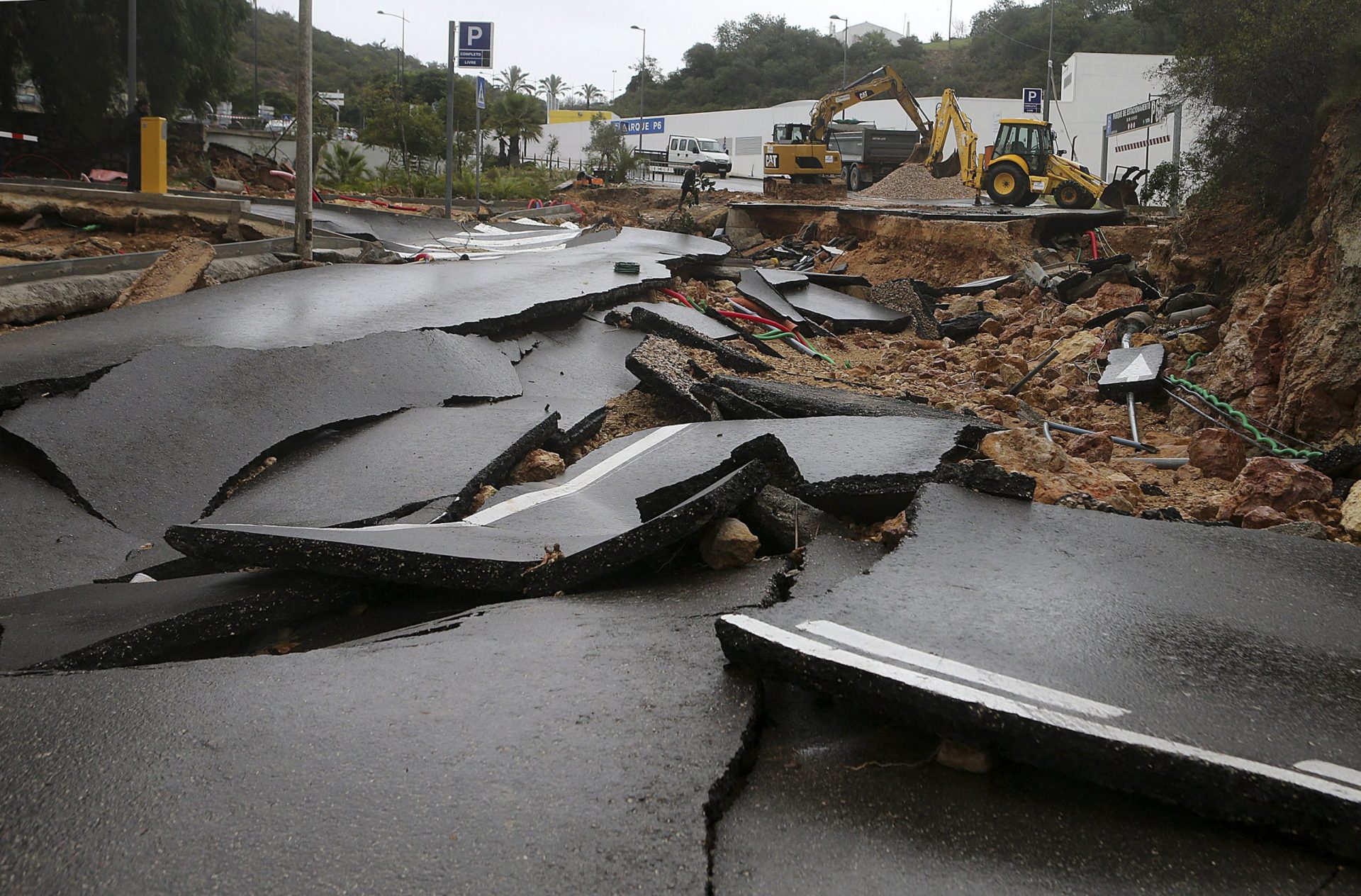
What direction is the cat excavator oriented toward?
to the viewer's right

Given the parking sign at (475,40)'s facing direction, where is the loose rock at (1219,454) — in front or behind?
in front

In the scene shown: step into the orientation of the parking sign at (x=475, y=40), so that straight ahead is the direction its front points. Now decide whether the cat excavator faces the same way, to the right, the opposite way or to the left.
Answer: to the left

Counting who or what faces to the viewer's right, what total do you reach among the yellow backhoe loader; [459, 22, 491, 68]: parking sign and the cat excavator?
2

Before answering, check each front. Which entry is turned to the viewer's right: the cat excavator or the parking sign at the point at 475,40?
the cat excavator

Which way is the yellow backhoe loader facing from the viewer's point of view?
to the viewer's right

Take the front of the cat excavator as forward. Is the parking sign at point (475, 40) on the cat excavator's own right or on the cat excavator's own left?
on the cat excavator's own right

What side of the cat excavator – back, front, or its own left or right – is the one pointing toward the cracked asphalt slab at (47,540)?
right

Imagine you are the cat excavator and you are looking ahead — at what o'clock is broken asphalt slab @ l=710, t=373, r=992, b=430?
The broken asphalt slab is roughly at 3 o'clock from the cat excavator.

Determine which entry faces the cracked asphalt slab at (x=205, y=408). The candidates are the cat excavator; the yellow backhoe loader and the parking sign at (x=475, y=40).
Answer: the parking sign

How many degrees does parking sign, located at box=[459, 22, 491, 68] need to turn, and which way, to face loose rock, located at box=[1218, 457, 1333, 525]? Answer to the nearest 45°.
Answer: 0° — it already faces it

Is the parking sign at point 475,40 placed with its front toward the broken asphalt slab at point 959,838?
yes

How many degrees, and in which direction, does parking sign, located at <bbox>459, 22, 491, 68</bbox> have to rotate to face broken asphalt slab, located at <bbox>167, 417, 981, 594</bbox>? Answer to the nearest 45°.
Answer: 0° — it already faces it
